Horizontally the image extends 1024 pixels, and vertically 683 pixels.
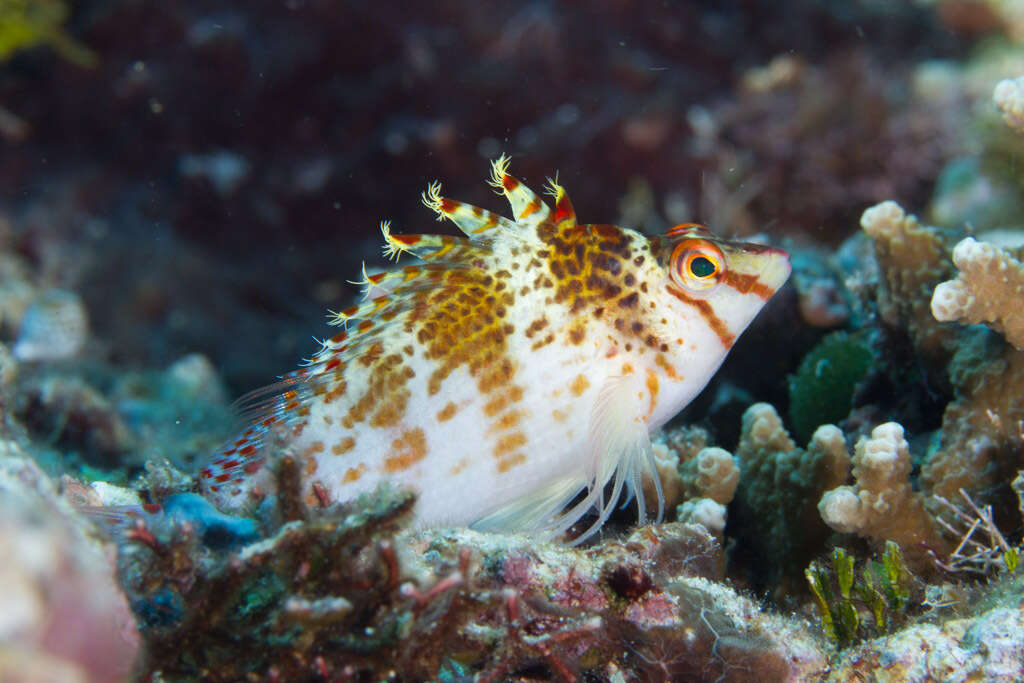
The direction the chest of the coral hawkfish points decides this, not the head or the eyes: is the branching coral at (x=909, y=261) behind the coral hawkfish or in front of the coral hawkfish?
in front

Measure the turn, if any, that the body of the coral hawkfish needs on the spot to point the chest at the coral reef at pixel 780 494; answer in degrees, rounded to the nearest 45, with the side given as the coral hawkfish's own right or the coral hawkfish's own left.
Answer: approximately 45° to the coral hawkfish's own left

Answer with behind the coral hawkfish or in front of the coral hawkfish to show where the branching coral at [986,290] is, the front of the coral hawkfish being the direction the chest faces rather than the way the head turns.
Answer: in front

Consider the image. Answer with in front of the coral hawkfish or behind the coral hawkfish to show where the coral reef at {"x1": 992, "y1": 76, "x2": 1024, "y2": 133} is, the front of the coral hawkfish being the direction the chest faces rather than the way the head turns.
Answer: in front

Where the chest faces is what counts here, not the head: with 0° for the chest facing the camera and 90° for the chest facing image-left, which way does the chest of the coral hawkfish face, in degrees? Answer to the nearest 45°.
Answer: approximately 270°

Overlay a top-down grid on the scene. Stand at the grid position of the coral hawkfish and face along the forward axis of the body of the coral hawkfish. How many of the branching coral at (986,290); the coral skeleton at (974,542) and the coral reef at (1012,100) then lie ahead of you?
3

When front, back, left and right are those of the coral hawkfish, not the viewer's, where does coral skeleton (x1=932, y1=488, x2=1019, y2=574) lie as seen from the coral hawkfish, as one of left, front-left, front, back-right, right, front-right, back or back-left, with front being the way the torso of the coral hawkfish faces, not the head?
front

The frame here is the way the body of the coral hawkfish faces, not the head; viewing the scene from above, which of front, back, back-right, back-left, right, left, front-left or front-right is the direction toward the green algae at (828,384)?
front-left

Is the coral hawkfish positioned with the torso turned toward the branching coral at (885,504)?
yes
